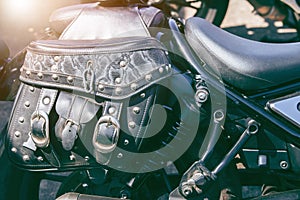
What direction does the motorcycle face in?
to the viewer's right
